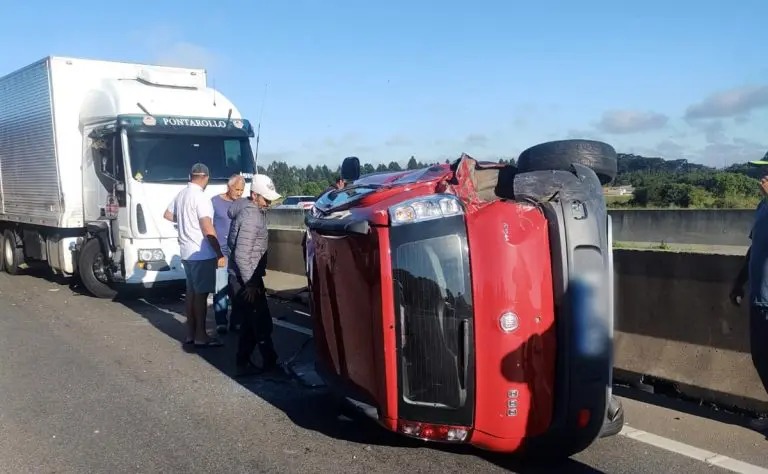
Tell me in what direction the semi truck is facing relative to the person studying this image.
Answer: facing the viewer and to the right of the viewer

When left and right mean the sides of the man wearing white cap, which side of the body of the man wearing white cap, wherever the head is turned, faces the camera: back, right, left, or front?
right

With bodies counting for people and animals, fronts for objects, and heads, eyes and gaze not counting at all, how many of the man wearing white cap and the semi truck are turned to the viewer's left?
0

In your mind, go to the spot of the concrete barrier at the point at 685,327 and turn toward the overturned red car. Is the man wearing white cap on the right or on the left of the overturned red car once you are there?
right

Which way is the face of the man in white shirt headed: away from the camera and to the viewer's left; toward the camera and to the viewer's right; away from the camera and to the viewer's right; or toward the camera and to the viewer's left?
away from the camera and to the viewer's right

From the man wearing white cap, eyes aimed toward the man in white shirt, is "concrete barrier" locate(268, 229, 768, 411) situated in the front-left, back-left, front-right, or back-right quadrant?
back-right

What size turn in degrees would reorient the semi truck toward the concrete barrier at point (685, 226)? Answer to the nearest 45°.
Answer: approximately 45° to its left

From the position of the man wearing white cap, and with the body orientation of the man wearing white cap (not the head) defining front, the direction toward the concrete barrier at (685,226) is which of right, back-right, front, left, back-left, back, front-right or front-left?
front-left

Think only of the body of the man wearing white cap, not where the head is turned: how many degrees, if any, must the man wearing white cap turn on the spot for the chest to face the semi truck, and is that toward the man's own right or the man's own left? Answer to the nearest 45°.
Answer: approximately 90° to the man's own left
